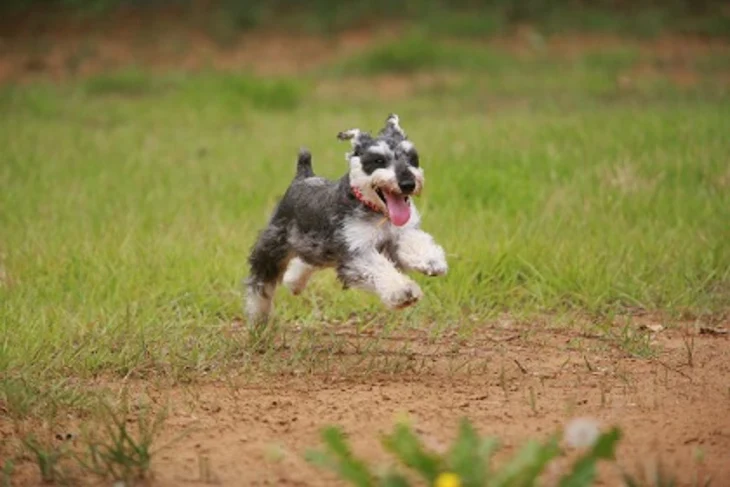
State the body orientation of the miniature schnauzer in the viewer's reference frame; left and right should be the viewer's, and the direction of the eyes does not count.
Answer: facing the viewer and to the right of the viewer
